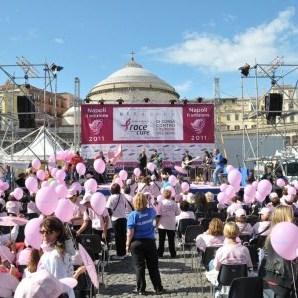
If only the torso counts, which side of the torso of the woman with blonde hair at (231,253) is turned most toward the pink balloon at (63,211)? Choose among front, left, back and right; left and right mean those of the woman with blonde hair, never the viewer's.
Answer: left

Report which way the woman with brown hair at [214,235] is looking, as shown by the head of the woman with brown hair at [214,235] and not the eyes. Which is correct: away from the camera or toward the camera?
away from the camera

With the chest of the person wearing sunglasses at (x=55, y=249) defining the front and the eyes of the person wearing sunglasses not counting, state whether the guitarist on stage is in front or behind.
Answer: behind

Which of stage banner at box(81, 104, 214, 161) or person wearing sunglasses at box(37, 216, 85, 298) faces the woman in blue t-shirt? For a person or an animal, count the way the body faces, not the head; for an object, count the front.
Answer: the stage banner

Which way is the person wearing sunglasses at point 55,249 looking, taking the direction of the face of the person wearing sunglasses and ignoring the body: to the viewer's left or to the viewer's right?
to the viewer's left

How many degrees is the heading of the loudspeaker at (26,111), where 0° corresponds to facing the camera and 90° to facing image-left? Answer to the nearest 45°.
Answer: approximately 0°

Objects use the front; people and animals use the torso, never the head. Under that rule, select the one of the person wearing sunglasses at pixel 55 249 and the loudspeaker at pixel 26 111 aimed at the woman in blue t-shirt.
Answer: the loudspeaker

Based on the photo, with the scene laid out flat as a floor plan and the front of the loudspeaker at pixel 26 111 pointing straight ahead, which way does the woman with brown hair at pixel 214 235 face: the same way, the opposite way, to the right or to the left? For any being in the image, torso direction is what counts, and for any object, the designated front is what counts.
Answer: the opposite way

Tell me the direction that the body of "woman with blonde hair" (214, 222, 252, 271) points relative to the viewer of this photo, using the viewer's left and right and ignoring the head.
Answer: facing away from the viewer

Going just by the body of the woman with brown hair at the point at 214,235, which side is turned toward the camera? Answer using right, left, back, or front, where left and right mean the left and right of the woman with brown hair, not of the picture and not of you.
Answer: back

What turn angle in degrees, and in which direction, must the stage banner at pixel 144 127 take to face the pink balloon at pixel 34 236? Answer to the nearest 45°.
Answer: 0° — it already faces it
